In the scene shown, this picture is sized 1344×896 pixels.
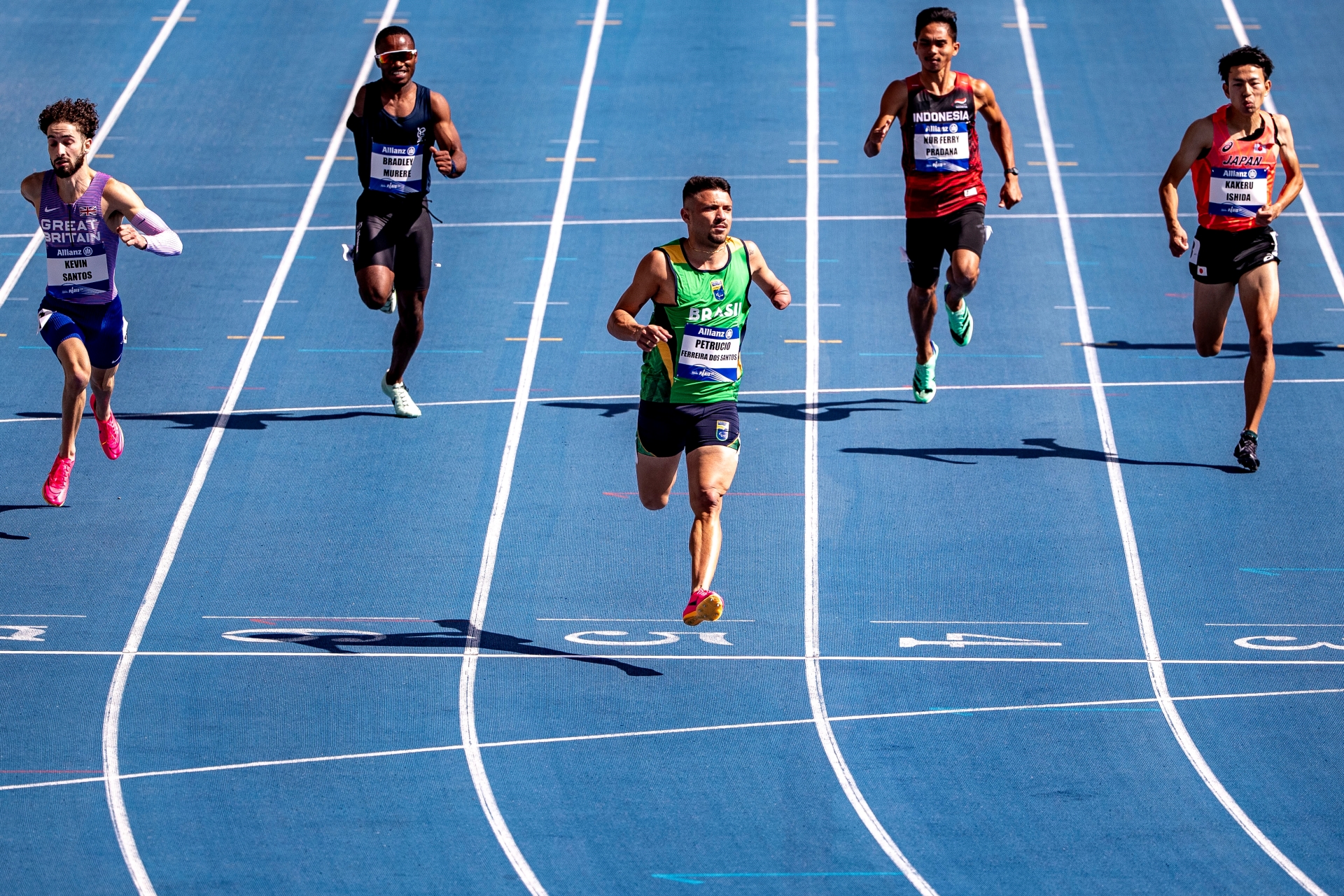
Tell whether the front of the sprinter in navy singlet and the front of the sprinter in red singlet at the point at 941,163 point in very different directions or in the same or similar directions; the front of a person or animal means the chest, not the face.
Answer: same or similar directions

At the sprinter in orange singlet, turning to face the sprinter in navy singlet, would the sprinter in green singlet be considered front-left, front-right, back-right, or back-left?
front-left

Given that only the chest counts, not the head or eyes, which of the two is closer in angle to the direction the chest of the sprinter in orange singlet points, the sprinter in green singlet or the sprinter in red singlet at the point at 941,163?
the sprinter in green singlet

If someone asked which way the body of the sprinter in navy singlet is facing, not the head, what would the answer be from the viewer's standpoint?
toward the camera

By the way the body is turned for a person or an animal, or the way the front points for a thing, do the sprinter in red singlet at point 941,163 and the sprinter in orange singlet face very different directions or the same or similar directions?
same or similar directions

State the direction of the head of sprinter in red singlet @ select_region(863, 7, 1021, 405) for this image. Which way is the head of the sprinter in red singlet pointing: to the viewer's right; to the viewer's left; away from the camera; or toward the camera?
toward the camera

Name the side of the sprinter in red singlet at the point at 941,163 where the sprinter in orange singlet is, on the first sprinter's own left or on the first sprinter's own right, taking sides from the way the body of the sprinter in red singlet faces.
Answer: on the first sprinter's own left

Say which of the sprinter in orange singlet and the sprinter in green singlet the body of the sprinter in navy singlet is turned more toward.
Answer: the sprinter in green singlet

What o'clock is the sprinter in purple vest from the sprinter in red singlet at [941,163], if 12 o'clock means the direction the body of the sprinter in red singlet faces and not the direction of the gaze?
The sprinter in purple vest is roughly at 2 o'clock from the sprinter in red singlet.

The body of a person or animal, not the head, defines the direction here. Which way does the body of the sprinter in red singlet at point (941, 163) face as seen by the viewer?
toward the camera

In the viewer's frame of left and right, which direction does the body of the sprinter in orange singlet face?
facing the viewer

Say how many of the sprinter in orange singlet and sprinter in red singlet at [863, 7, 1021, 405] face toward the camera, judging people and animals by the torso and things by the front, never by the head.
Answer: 2

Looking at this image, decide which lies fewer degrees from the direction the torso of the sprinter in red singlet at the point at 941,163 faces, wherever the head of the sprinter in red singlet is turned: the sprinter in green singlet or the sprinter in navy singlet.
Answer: the sprinter in green singlet

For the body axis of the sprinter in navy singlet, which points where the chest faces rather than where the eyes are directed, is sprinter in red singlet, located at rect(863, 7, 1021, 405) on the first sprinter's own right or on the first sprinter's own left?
on the first sprinter's own left

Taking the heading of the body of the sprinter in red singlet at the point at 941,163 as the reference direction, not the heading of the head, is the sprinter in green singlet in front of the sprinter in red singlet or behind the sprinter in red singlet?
in front

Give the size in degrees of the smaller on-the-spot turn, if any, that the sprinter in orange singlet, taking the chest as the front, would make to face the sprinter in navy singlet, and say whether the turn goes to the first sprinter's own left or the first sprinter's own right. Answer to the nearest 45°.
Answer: approximately 90° to the first sprinter's own right

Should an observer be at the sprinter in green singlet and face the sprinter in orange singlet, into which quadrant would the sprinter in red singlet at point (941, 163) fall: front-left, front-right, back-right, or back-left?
front-left
